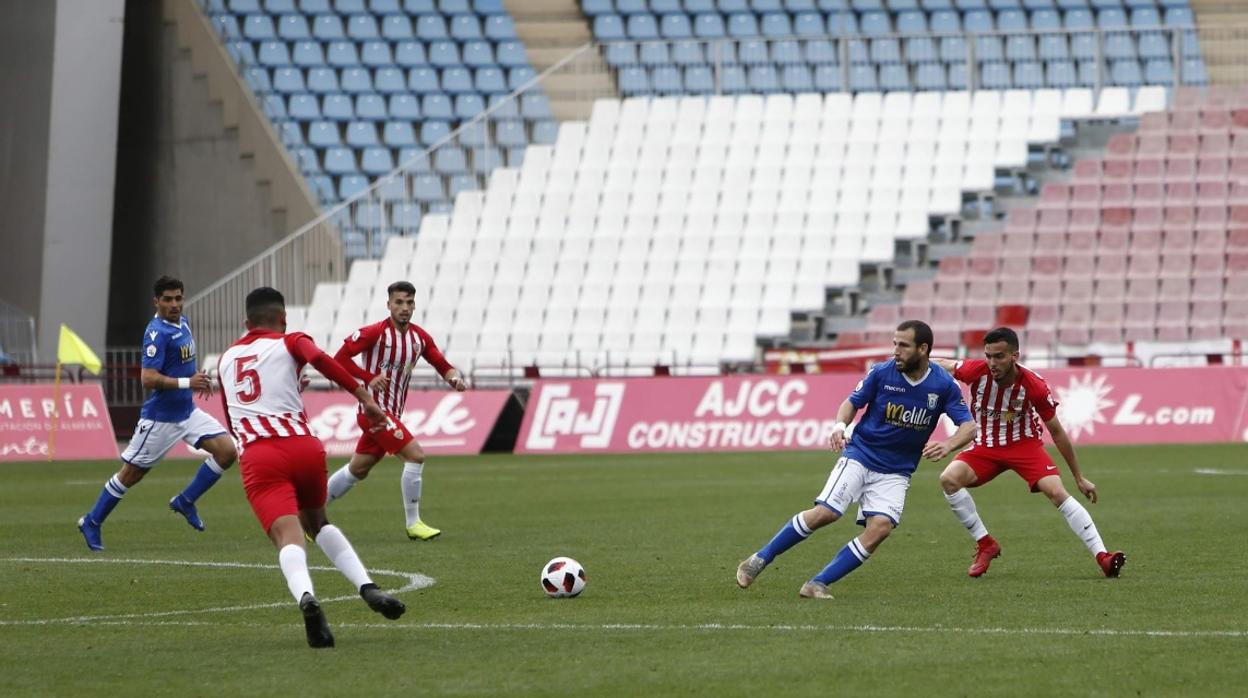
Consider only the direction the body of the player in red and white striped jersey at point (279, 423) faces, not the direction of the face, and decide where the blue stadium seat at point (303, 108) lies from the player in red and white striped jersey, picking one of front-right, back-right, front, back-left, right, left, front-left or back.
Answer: front-left

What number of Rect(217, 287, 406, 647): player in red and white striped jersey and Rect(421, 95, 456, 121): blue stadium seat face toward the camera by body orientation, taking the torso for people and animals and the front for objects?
1

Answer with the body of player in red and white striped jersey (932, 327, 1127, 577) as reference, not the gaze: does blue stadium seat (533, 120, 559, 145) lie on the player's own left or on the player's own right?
on the player's own right

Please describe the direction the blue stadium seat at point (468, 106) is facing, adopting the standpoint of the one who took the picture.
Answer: facing the viewer

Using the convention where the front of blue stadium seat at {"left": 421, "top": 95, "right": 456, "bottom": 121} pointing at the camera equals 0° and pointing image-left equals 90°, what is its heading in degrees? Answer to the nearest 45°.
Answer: approximately 0°

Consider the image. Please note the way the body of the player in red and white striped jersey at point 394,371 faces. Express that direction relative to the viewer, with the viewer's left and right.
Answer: facing the viewer and to the right of the viewer

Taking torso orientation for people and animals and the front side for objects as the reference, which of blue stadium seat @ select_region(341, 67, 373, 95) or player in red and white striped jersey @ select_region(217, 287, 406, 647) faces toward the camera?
the blue stadium seat

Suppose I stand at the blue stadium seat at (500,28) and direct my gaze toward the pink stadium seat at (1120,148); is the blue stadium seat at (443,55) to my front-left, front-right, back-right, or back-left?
back-right

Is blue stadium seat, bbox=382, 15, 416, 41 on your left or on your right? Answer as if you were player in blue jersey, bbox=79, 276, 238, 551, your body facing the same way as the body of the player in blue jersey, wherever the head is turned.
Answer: on your left

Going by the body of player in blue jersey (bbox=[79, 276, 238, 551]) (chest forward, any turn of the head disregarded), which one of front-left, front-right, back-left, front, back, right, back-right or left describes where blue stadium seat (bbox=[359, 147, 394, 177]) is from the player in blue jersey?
back-left

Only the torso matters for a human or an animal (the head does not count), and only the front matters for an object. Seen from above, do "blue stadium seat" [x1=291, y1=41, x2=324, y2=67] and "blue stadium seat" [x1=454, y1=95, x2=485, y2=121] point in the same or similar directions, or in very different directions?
same or similar directions

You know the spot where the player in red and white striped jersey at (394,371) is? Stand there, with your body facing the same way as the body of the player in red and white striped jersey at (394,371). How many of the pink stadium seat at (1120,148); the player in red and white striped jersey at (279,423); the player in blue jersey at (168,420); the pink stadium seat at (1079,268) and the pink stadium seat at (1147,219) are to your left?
3

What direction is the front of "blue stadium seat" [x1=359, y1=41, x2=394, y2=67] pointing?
toward the camera

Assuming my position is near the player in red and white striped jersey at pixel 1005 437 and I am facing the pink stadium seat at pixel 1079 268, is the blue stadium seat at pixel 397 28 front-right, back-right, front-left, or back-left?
front-left

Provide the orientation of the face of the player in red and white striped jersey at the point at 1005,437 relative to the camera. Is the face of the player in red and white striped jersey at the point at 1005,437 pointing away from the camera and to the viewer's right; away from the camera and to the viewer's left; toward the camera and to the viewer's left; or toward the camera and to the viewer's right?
toward the camera and to the viewer's left

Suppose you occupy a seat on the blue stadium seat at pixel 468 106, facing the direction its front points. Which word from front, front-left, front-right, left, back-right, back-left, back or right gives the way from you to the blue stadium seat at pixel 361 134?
right

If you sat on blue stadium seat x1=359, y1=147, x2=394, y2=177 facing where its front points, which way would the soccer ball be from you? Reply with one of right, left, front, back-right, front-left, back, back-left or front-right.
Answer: front

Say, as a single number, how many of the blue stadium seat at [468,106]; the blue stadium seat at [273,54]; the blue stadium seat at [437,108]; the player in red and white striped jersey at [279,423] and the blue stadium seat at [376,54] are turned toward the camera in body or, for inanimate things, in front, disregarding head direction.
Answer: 4

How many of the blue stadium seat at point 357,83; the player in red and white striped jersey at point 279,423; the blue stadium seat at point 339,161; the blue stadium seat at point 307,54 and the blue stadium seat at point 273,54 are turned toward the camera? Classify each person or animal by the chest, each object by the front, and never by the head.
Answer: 4
